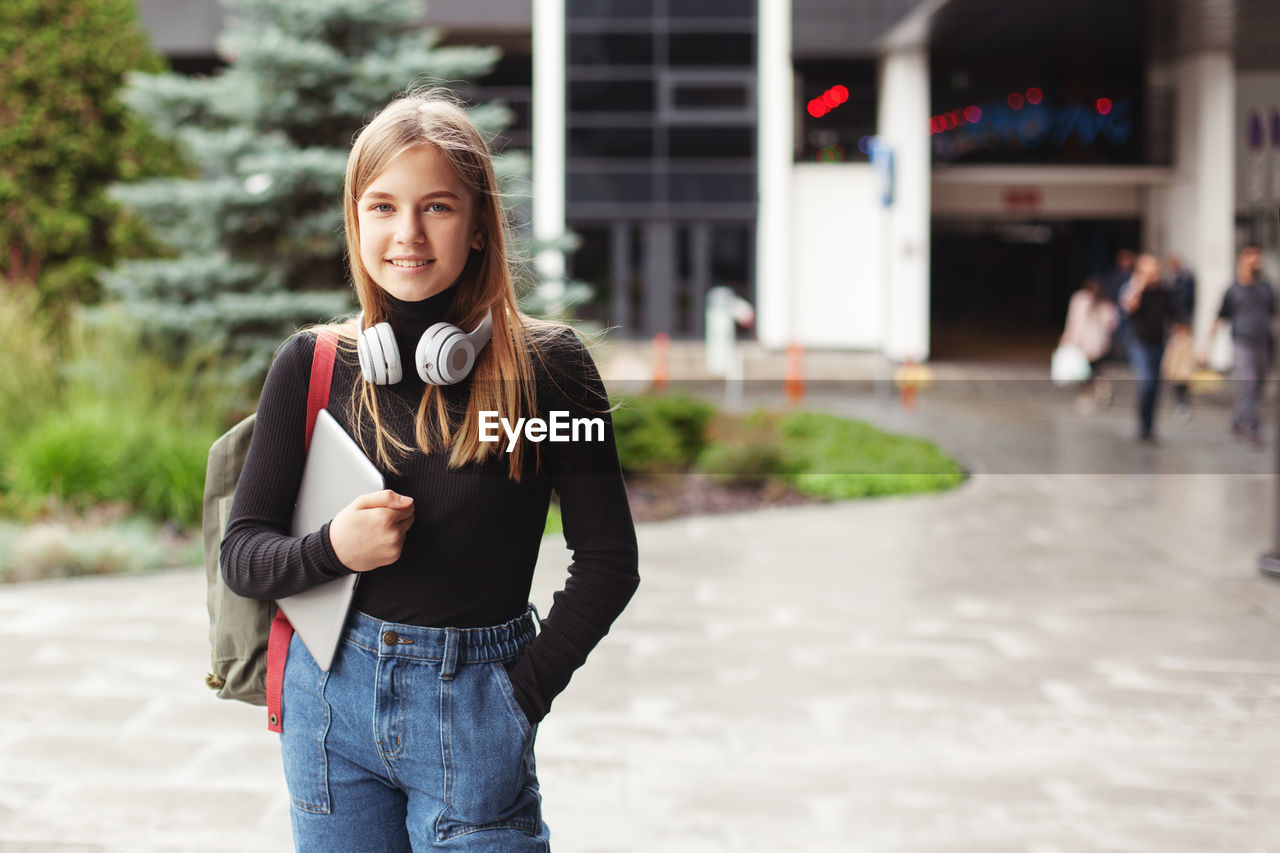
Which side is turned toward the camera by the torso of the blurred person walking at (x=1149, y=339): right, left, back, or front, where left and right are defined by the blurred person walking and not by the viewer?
front

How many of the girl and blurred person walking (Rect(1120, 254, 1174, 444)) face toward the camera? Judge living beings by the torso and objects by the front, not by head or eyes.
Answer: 2

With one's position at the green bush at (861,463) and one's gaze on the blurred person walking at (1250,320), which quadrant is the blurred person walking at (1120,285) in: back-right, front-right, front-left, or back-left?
front-left

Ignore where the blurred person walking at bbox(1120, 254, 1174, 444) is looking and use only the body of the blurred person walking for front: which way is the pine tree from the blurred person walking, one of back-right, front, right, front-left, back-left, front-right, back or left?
front-right

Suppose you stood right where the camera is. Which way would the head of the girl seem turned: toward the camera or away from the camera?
toward the camera

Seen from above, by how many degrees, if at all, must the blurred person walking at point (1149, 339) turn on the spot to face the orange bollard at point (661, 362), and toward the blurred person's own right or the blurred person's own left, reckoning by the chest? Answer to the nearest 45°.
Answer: approximately 135° to the blurred person's own right

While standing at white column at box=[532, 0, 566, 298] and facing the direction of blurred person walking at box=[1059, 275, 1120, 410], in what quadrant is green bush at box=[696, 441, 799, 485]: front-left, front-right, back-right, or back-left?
front-right

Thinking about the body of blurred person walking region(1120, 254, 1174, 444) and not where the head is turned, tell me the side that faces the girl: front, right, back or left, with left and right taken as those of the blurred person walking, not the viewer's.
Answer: front

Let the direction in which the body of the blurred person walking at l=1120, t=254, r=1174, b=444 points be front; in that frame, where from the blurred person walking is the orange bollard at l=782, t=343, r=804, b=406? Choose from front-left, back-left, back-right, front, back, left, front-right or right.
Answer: back-right

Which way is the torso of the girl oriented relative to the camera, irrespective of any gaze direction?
toward the camera

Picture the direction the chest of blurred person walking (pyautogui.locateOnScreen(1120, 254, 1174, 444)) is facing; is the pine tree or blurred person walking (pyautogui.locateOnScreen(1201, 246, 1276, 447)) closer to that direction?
the pine tree

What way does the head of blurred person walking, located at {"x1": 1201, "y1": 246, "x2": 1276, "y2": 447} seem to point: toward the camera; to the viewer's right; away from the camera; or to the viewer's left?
toward the camera

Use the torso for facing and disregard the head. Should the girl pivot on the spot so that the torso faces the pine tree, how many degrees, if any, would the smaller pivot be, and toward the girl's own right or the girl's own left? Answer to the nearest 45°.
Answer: approximately 180°

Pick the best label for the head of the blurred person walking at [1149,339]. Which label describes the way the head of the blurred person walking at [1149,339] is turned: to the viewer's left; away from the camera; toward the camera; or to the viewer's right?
toward the camera
